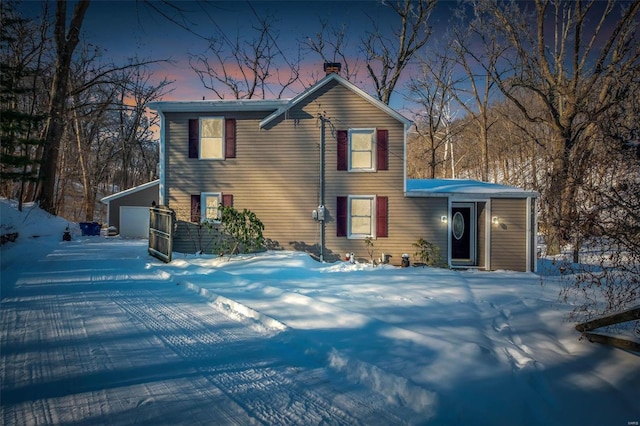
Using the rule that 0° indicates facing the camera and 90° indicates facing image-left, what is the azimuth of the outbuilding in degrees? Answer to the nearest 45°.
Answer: approximately 0°

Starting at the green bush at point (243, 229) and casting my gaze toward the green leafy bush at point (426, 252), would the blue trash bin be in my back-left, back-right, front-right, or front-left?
back-left

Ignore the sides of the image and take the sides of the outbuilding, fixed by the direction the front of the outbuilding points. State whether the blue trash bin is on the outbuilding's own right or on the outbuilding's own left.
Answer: on the outbuilding's own right

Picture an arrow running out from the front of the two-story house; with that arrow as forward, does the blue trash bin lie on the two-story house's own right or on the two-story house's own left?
on the two-story house's own right
